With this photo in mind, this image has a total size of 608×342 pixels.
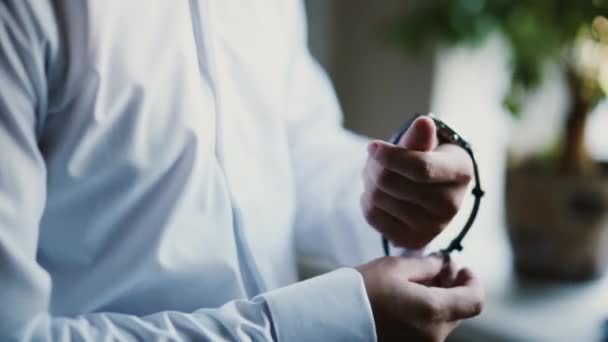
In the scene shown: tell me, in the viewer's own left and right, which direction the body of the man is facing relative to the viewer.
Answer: facing the viewer and to the right of the viewer
